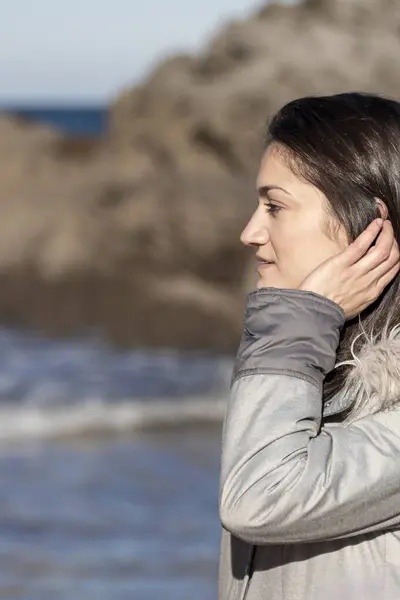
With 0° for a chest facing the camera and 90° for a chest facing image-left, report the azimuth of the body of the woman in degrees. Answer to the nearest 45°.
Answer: approximately 90°

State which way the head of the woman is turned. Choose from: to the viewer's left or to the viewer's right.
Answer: to the viewer's left
